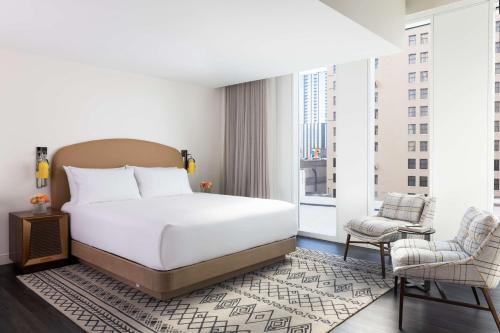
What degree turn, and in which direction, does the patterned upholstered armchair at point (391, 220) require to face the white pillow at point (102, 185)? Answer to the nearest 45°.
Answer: approximately 45° to its right

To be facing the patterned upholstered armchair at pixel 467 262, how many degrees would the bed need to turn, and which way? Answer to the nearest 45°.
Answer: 0° — it already faces it

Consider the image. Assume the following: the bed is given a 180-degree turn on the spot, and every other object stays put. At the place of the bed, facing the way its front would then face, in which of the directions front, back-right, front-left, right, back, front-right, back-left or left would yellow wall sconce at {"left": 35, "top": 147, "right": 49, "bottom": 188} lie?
front

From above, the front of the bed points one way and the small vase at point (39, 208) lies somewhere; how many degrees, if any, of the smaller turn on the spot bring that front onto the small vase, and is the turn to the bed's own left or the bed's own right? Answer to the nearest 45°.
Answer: approximately 180°

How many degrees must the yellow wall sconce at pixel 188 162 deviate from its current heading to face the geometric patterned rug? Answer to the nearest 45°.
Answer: approximately 45° to its right

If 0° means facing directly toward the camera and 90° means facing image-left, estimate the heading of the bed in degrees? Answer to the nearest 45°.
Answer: approximately 315°

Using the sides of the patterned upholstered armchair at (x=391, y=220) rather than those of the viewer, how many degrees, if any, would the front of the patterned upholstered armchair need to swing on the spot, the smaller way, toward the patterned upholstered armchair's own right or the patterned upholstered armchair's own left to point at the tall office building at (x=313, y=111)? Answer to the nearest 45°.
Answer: approximately 90° to the patterned upholstered armchair's own right

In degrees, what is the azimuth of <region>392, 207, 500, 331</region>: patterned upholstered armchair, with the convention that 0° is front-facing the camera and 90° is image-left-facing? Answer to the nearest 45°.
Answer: approximately 90°
